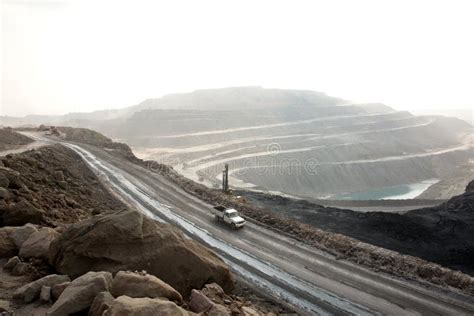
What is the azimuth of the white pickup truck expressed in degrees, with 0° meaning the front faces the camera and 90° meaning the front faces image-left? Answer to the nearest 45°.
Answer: approximately 315°

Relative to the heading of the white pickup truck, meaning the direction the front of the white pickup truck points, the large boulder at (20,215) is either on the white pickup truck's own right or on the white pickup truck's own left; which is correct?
on the white pickup truck's own right

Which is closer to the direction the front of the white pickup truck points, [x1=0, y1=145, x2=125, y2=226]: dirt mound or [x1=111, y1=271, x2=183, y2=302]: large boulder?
the large boulder

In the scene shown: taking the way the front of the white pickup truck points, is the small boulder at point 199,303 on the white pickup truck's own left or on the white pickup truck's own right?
on the white pickup truck's own right

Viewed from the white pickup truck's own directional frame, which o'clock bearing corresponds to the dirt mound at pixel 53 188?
The dirt mound is roughly at 4 o'clock from the white pickup truck.

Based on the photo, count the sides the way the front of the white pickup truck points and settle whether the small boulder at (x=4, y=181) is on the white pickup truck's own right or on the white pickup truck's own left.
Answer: on the white pickup truck's own right

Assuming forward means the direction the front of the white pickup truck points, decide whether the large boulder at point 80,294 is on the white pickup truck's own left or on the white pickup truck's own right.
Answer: on the white pickup truck's own right
